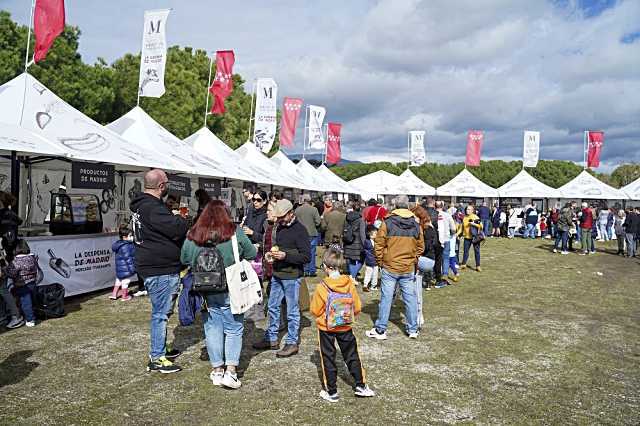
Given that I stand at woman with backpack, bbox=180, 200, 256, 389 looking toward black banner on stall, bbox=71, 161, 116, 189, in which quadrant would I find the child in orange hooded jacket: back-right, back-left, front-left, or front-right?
back-right

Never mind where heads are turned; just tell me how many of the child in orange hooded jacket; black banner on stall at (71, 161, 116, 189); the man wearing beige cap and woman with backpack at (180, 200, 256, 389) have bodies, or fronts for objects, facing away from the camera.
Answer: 2

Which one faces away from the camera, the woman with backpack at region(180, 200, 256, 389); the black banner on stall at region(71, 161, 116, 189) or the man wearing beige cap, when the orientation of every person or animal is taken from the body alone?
the woman with backpack

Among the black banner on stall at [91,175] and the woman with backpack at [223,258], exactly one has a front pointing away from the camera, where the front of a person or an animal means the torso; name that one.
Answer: the woman with backpack

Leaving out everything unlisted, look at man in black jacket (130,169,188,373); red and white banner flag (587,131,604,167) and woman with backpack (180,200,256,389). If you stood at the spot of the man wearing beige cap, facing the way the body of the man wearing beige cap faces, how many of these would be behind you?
1

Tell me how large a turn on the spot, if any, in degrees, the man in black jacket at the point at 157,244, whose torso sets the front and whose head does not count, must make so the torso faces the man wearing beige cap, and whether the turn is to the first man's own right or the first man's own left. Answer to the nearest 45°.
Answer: approximately 45° to the first man's own right

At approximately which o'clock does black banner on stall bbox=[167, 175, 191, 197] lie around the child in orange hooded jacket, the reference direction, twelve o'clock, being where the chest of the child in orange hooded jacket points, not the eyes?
The black banner on stall is roughly at 11 o'clock from the child in orange hooded jacket.

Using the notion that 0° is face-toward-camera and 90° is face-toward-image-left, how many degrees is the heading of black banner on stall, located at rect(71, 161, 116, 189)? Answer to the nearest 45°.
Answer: approximately 315°

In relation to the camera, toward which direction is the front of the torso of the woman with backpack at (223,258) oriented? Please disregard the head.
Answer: away from the camera

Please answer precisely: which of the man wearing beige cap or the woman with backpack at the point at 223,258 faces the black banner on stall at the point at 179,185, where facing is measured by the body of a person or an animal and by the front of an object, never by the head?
the woman with backpack

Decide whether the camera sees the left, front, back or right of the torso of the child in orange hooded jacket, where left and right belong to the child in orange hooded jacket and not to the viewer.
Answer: back

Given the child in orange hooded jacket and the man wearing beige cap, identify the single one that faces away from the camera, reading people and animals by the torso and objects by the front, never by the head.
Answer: the child in orange hooded jacket

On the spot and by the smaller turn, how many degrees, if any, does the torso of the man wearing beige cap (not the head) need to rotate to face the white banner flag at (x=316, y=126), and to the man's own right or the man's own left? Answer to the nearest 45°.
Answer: approximately 135° to the man's own right

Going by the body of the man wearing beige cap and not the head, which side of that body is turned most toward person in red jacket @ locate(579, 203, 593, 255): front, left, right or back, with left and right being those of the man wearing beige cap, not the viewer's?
back

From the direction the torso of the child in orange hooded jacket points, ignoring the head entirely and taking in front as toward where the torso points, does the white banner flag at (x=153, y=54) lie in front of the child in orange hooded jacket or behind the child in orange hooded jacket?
in front

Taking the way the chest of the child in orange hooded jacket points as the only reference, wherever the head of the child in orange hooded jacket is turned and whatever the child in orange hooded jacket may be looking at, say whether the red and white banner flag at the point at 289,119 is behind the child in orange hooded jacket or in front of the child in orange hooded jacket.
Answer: in front

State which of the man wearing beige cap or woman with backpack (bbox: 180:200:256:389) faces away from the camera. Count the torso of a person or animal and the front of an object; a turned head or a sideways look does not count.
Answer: the woman with backpack

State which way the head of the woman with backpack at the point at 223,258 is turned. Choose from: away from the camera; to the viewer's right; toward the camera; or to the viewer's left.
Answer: away from the camera

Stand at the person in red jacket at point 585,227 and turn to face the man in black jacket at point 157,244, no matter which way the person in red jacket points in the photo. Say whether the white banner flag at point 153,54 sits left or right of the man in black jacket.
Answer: right
